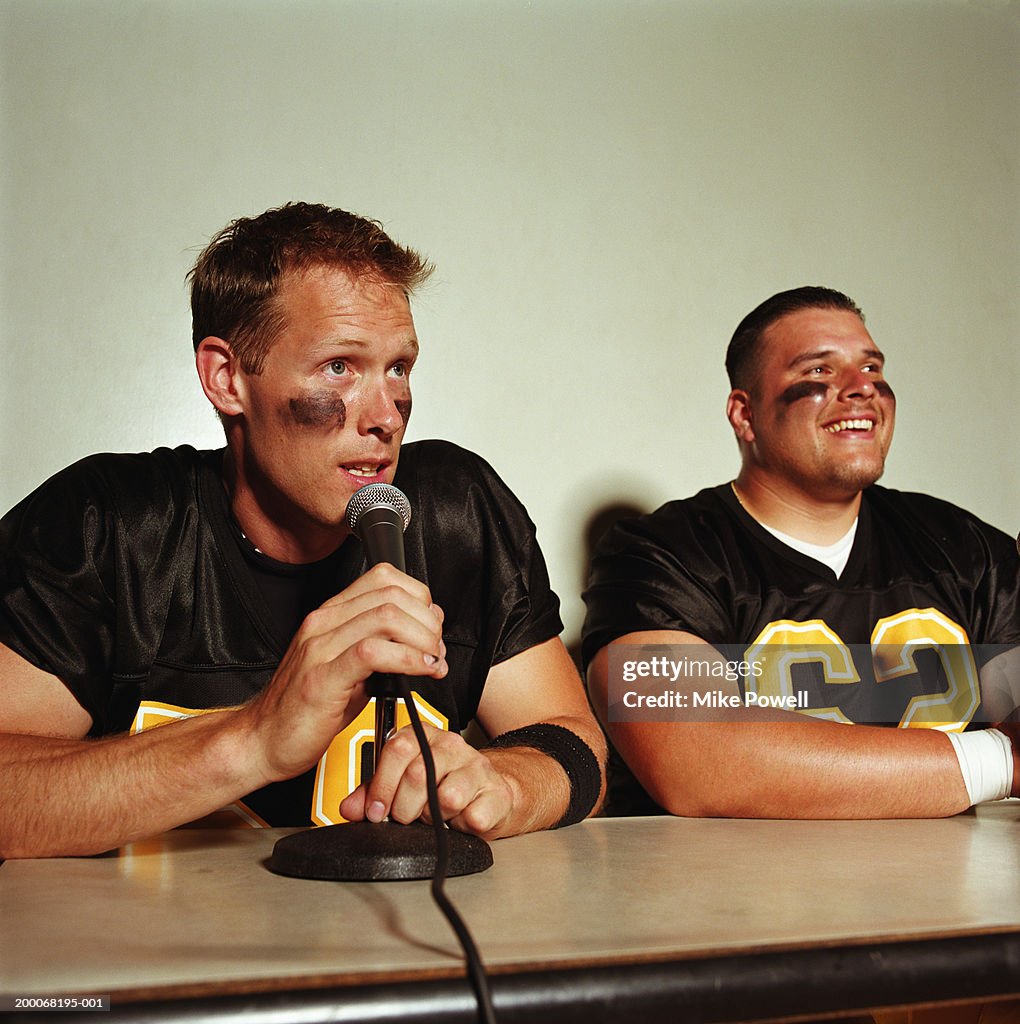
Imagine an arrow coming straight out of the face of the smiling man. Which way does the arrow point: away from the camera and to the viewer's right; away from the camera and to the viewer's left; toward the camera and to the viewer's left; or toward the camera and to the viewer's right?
toward the camera and to the viewer's right

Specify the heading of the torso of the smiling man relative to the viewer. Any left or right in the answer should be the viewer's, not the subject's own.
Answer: facing the viewer and to the right of the viewer
